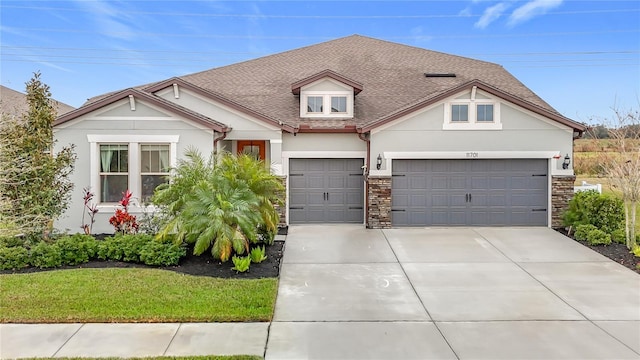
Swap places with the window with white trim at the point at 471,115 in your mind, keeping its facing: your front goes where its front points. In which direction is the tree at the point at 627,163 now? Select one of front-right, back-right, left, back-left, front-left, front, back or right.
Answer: left

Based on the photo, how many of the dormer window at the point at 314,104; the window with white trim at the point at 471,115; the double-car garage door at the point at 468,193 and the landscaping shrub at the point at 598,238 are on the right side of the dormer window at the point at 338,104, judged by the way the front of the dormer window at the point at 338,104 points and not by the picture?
1

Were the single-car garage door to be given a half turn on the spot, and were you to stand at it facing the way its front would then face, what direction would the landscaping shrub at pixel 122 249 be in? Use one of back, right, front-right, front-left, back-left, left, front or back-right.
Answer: back-left

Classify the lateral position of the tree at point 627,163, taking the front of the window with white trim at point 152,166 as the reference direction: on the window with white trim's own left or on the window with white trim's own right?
on the window with white trim's own left

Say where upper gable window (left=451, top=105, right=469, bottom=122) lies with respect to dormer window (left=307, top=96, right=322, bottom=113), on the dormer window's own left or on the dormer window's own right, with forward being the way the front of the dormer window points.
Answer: on the dormer window's own left

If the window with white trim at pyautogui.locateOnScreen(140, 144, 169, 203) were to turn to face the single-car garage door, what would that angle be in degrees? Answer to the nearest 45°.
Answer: approximately 90° to its left
